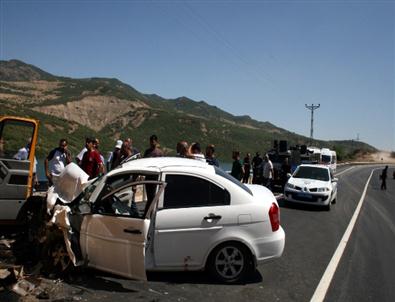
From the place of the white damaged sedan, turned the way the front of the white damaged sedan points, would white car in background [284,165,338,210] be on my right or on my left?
on my right

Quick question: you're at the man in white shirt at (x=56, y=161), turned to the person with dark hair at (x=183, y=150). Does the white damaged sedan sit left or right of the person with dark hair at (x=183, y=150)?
right

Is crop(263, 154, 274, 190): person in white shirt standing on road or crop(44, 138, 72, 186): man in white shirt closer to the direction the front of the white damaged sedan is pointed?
the man in white shirt

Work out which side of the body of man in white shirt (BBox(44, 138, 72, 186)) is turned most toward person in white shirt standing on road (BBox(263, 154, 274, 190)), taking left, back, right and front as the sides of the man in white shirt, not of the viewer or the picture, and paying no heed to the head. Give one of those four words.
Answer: left

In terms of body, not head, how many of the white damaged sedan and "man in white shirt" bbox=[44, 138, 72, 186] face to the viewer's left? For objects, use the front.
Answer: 1

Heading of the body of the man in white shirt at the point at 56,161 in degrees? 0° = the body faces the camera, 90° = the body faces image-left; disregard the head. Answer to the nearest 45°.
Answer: approximately 315°

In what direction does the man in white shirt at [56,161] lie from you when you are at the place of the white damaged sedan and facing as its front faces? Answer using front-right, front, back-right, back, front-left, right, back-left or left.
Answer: front-right

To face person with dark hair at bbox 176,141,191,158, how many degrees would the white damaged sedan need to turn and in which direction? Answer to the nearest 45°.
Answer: approximately 90° to its right

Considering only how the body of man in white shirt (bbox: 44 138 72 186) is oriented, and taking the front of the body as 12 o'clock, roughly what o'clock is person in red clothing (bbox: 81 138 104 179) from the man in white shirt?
The person in red clothing is roughly at 10 o'clock from the man in white shirt.

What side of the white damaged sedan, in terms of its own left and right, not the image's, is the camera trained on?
left
